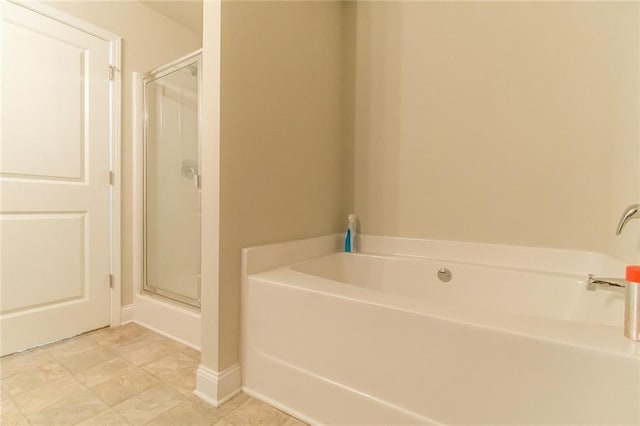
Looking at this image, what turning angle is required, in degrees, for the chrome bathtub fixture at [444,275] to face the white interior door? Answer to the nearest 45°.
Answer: approximately 90° to its right

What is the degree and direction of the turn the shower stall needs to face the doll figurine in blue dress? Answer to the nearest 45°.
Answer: approximately 90° to its left

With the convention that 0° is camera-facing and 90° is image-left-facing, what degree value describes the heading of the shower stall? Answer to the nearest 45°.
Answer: approximately 45°

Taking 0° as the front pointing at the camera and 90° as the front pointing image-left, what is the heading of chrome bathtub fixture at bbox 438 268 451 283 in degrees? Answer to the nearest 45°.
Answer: approximately 0°

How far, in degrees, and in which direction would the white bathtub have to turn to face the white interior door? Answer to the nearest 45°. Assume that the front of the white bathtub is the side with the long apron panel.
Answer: approximately 45° to its right
